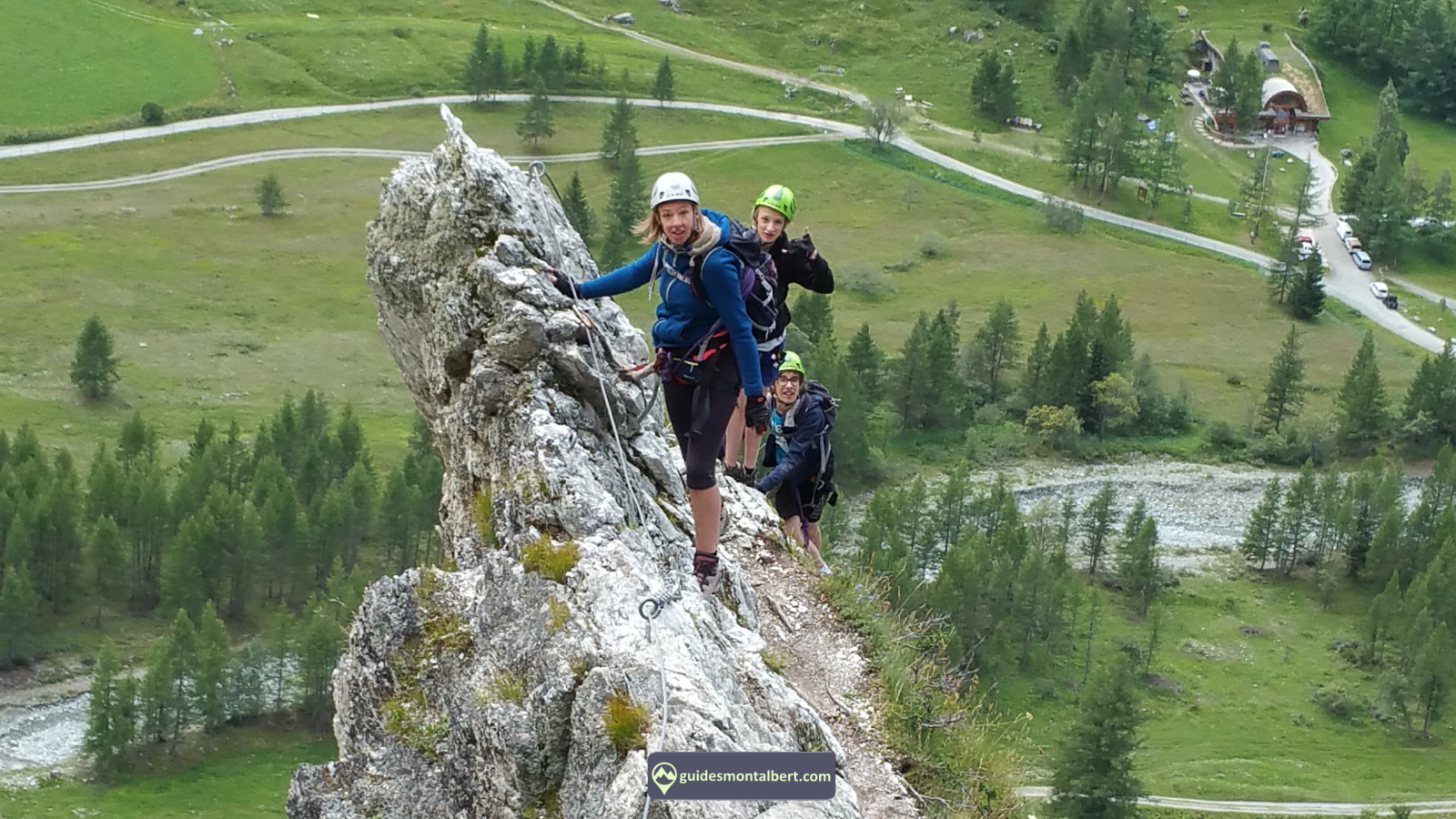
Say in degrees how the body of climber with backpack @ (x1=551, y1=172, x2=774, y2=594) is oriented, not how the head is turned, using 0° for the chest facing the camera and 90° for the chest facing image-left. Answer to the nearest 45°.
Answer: approximately 45°

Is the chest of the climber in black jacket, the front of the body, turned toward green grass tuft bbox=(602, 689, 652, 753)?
yes

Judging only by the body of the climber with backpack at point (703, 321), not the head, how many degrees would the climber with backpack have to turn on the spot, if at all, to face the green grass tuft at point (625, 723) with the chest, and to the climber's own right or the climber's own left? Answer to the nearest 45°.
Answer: approximately 45° to the climber's own left

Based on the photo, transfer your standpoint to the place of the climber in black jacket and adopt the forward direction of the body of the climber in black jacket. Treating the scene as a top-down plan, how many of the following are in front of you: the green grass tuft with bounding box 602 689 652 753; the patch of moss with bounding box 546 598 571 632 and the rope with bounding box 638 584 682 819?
3
